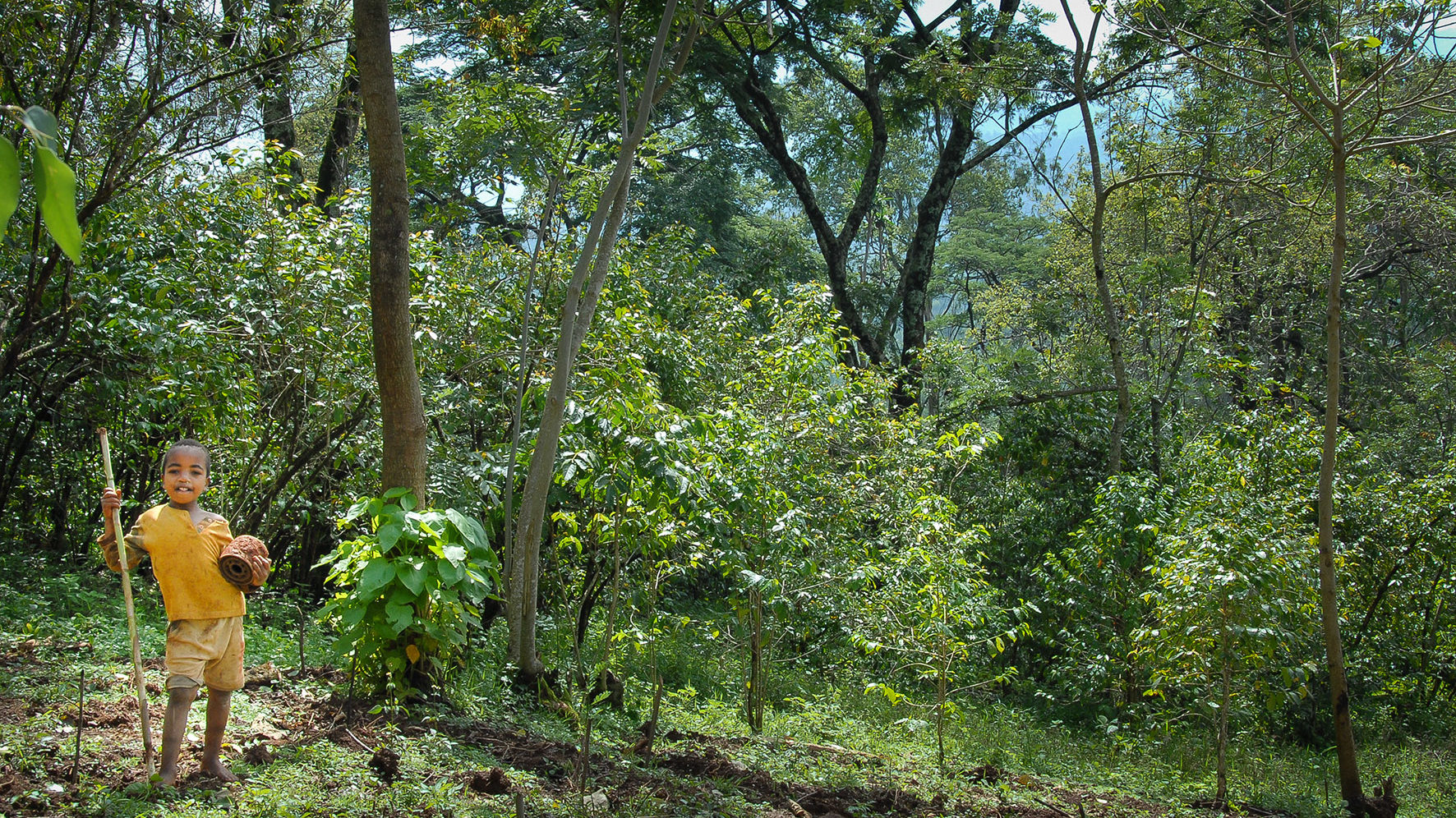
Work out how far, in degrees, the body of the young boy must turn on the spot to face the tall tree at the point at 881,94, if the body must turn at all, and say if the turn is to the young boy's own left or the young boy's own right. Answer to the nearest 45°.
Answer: approximately 135° to the young boy's own left

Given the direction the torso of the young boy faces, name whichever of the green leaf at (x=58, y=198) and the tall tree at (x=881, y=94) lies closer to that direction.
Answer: the green leaf

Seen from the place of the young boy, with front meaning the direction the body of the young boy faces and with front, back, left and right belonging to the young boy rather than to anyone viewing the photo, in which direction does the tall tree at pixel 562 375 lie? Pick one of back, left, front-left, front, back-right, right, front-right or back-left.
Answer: back-left

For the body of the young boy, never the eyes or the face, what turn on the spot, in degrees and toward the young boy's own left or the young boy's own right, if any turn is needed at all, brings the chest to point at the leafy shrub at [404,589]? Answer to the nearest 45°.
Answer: approximately 135° to the young boy's own left

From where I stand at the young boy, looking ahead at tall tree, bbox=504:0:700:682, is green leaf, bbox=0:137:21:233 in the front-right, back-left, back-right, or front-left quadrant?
back-right

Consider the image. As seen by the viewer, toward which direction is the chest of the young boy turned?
toward the camera

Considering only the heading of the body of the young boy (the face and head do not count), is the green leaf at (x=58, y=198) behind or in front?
in front

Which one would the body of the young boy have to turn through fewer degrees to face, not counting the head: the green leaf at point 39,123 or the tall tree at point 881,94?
the green leaf

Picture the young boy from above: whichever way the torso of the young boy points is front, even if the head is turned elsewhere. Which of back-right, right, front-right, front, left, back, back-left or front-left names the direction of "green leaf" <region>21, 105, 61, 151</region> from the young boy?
front

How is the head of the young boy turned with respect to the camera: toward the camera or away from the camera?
toward the camera

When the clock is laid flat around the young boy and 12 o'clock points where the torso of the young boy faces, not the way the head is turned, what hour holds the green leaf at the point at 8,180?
The green leaf is roughly at 12 o'clock from the young boy.

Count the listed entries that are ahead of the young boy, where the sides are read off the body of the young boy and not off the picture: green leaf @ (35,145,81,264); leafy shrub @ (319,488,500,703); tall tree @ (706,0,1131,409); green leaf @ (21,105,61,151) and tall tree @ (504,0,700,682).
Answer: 2

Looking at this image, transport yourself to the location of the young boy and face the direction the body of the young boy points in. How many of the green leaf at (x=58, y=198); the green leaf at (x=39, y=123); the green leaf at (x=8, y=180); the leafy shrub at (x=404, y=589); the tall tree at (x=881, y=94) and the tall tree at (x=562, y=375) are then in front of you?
3

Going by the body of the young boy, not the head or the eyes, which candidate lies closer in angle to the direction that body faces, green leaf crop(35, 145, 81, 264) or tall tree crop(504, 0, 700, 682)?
the green leaf
